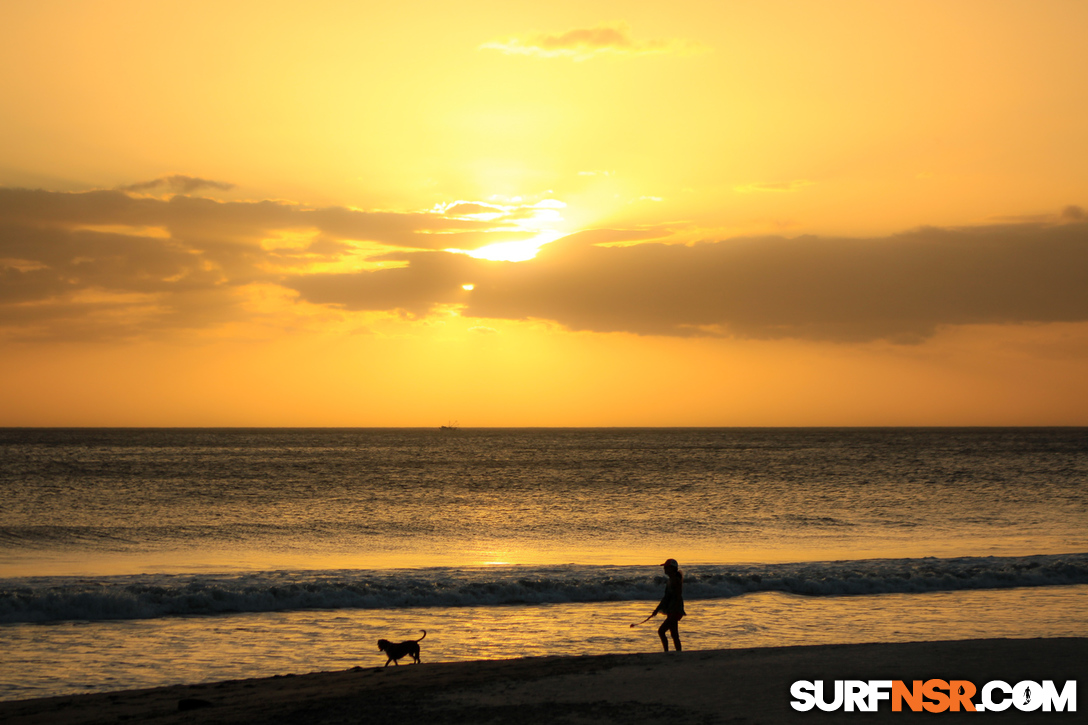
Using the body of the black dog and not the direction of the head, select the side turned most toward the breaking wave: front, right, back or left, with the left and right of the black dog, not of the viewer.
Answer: right

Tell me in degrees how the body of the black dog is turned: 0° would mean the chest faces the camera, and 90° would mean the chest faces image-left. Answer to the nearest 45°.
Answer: approximately 90°
